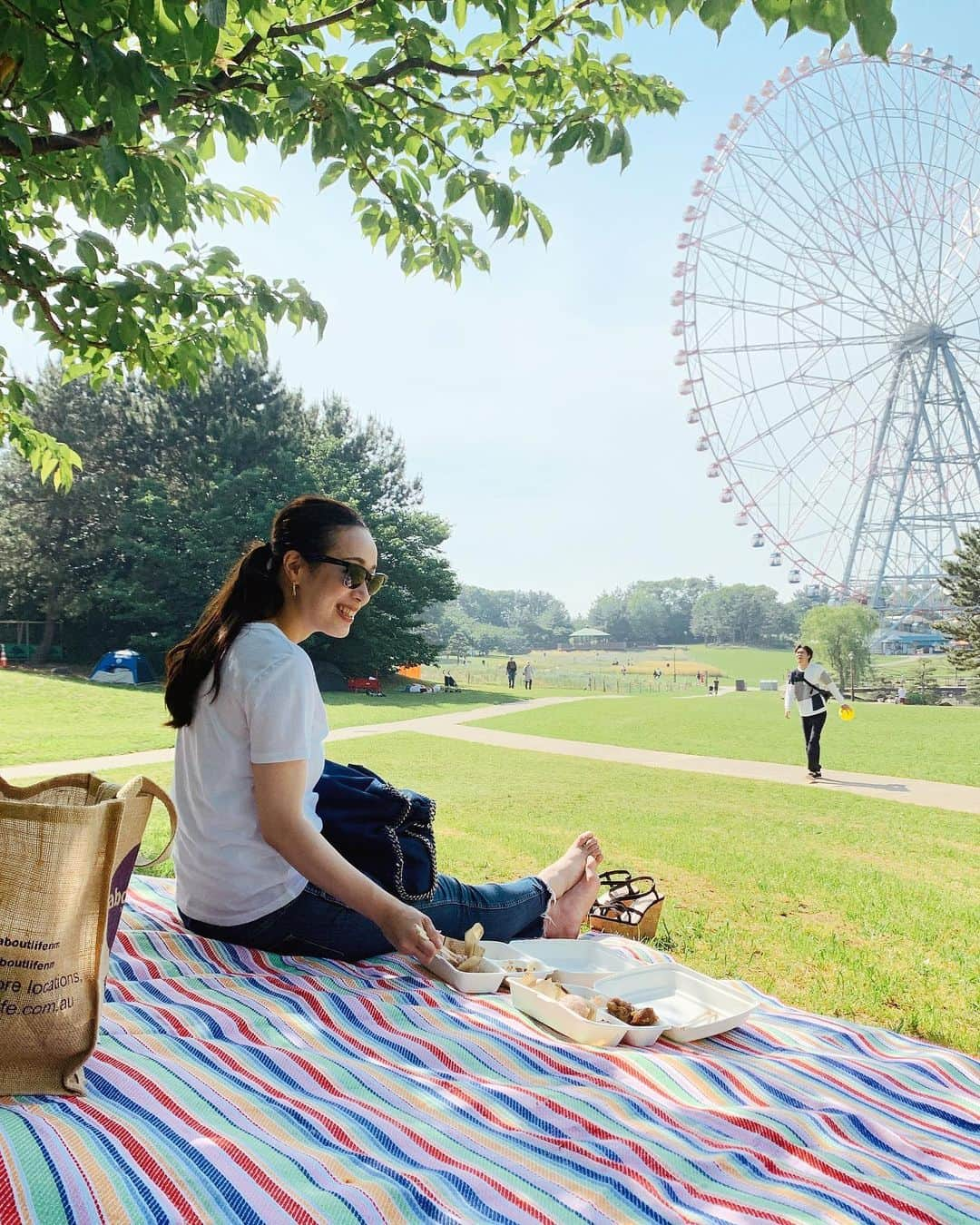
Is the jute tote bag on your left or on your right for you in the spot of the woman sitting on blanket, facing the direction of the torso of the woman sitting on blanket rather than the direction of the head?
on your right

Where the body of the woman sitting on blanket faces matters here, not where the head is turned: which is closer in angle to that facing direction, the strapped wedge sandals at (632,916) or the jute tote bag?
the strapped wedge sandals

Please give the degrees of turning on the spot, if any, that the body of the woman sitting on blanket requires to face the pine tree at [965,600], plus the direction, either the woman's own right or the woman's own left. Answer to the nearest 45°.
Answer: approximately 45° to the woman's own left

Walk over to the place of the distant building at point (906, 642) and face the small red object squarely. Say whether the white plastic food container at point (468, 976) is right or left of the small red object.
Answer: left

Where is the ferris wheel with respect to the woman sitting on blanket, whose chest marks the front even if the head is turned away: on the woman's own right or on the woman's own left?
on the woman's own left

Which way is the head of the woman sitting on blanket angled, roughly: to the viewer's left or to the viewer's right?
to the viewer's right

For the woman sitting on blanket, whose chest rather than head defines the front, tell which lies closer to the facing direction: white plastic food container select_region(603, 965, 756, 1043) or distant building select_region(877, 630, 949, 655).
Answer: the white plastic food container

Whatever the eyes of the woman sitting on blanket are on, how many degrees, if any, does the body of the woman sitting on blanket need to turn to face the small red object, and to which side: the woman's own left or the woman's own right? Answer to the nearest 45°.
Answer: approximately 90° to the woman's own left

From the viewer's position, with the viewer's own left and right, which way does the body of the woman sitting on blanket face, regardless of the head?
facing to the right of the viewer

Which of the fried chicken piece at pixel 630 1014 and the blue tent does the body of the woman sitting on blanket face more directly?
the fried chicken piece

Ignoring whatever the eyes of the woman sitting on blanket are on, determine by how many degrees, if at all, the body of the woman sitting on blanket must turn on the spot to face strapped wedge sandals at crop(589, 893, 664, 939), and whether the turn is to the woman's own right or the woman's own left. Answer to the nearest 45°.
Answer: approximately 45° to the woman's own left
